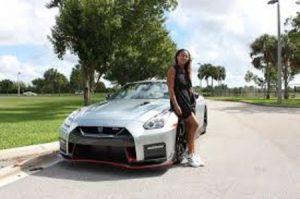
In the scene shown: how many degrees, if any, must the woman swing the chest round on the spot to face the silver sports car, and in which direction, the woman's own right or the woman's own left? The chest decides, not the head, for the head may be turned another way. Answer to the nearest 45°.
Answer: approximately 90° to the woman's own right

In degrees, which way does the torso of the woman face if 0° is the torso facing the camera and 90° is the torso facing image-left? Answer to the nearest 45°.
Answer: approximately 315°

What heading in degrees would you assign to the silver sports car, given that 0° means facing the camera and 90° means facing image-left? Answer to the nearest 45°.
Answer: approximately 45°
